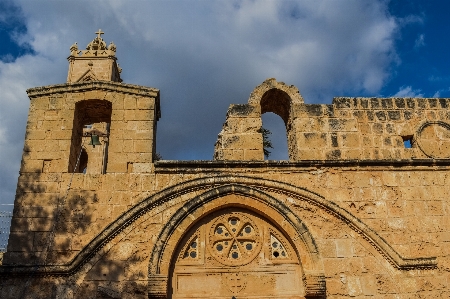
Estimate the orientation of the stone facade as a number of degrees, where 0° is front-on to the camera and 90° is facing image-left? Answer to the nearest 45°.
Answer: approximately 0°
